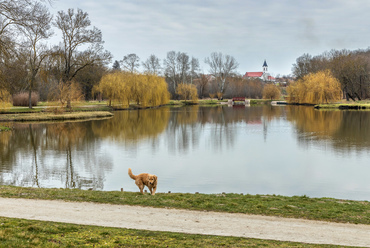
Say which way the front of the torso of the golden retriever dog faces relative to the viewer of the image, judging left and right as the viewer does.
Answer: facing the viewer and to the right of the viewer

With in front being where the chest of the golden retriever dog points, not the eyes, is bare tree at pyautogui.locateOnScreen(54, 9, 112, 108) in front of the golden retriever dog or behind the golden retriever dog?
behind
